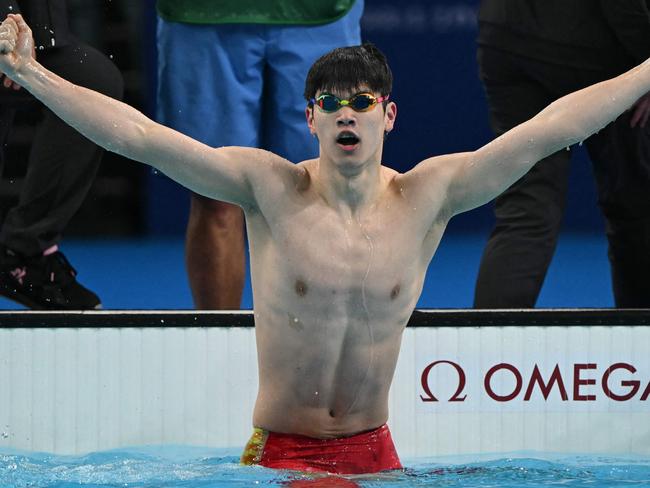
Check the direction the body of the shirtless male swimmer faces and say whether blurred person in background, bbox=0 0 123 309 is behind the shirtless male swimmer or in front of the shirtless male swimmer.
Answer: behind

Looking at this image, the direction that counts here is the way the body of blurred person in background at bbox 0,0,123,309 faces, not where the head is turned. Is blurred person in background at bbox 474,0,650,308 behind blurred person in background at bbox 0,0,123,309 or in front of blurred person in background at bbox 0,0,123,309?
in front

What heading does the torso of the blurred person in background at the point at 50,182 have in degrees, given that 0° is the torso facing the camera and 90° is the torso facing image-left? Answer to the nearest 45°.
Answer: approximately 270°

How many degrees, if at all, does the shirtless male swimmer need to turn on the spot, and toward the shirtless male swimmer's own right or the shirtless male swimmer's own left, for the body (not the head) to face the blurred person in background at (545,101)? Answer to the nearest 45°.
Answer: approximately 135° to the shirtless male swimmer's own left

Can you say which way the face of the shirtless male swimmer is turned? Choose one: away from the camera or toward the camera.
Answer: toward the camera

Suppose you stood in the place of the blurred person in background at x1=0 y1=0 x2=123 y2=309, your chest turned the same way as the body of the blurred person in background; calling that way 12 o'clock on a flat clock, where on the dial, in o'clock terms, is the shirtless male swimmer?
The shirtless male swimmer is roughly at 2 o'clock from the blurred person in background.

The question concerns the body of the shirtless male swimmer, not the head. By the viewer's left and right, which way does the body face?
facing the viewer

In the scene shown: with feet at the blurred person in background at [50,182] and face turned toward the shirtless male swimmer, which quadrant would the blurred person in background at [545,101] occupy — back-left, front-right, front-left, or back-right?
front-left
